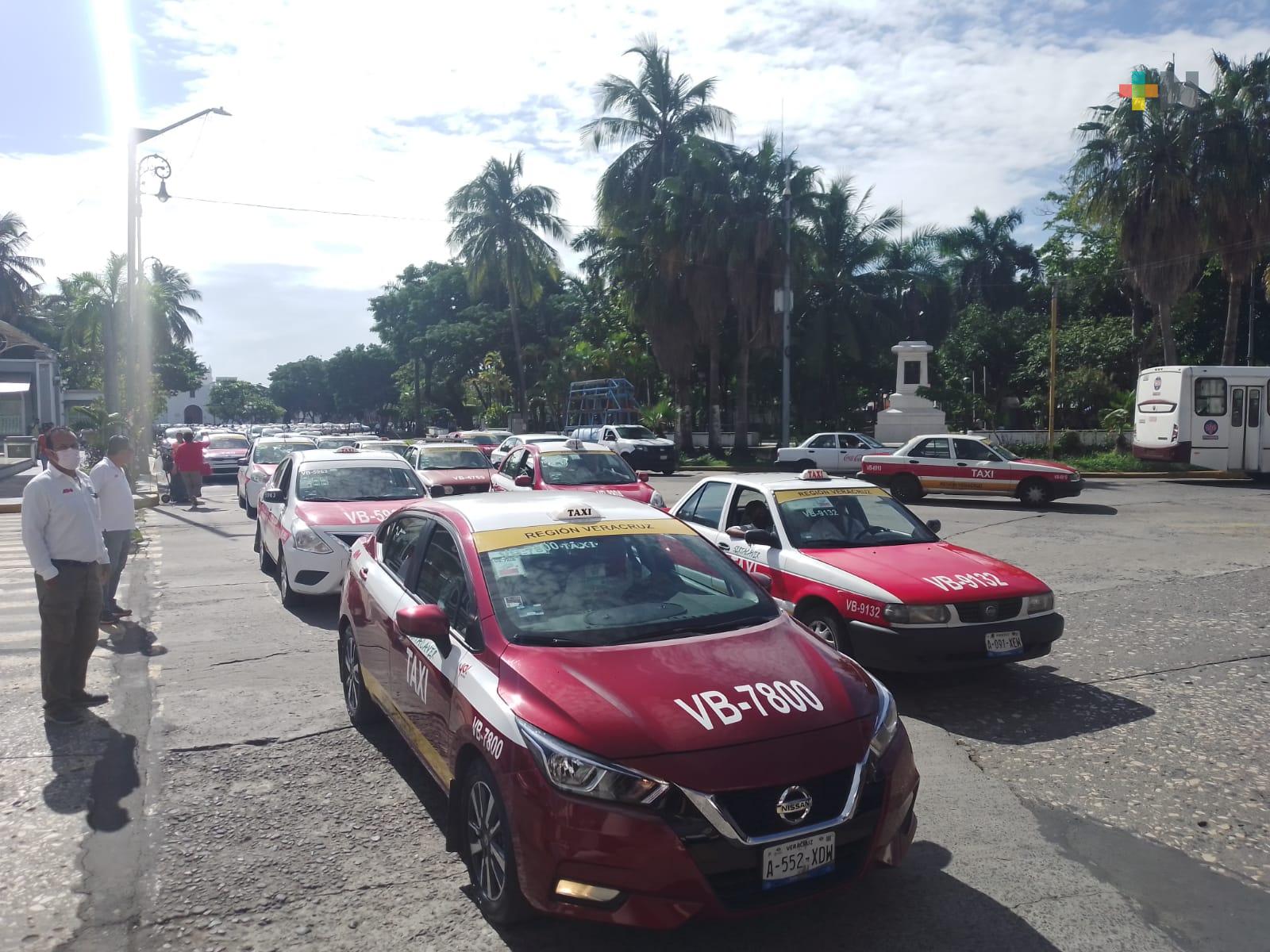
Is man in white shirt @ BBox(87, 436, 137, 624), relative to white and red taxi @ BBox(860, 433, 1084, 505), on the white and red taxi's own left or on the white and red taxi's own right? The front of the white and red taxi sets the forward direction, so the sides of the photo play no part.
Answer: on the white and red taxi's own right

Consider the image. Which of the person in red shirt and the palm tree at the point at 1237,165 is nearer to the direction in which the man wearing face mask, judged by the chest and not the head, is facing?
the palm tree

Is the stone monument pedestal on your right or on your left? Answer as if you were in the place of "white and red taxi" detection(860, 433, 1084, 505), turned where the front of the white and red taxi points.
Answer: on your left

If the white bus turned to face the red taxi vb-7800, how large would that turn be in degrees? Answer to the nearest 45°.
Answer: approximately 135° to its right

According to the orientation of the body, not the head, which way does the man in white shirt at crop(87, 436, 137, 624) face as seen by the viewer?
to the viewer's right

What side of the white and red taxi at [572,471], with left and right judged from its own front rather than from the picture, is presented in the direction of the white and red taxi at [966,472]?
left

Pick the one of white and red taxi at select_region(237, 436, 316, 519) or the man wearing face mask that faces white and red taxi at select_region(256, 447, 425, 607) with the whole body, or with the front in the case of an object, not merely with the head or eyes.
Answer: white and red taxi at select_region(237, 436, 316, 519)

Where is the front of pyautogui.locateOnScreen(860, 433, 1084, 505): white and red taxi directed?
to the viewer's right

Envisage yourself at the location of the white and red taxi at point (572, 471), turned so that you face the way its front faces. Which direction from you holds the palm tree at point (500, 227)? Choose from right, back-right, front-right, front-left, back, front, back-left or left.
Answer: back-left

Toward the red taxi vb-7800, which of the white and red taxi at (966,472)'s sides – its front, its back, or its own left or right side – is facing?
right

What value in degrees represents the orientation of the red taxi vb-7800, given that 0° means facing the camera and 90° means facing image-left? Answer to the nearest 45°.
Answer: approximately 315°

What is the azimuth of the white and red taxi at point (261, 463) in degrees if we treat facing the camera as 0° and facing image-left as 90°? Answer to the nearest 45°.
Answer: approximately 0°

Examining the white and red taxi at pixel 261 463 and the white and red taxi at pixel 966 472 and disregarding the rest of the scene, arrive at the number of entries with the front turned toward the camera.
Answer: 1

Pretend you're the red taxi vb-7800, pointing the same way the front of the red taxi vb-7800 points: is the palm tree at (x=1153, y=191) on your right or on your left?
on your left

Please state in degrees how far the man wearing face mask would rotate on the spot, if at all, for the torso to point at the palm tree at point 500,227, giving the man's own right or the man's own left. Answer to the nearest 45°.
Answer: approximately 90° to the man's own left
